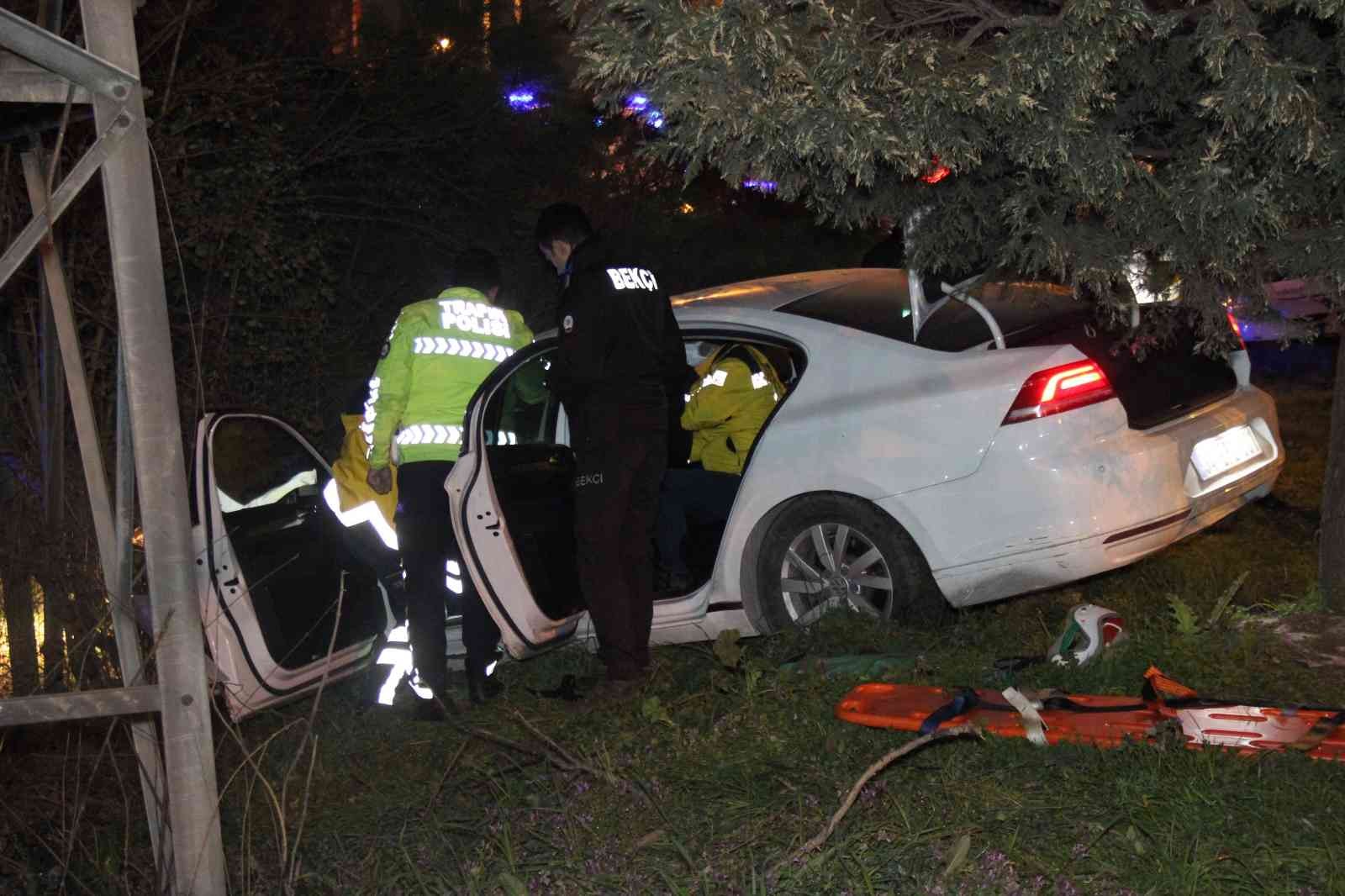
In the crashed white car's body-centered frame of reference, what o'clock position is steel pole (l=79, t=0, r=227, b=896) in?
The steel pole is roughly at 9 o'clock from the crashed white car.

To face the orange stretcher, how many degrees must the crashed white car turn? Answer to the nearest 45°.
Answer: approximately 180°

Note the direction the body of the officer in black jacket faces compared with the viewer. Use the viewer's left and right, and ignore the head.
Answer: facing away from the viewer and to the left of the viewer

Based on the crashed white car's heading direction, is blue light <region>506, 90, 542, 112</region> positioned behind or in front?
in front

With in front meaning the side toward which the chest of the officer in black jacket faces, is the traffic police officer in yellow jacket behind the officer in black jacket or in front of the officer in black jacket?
in front

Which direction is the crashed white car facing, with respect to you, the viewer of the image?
facing away from the viewer and to the left of the viewer

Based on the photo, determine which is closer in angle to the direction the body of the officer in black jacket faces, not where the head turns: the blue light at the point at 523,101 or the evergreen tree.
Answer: the blue light

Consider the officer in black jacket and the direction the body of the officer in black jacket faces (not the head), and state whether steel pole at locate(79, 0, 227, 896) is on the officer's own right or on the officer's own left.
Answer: on the officer's own left
